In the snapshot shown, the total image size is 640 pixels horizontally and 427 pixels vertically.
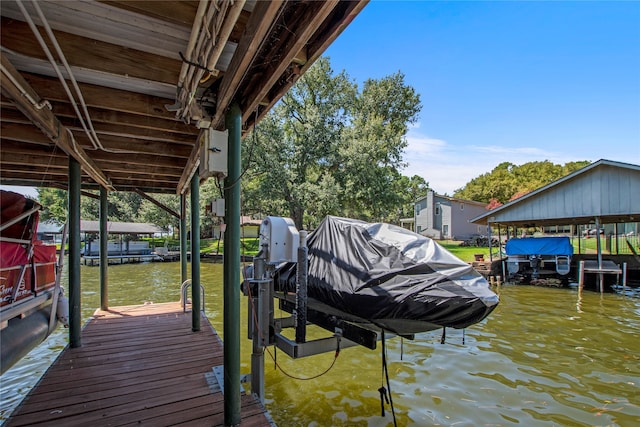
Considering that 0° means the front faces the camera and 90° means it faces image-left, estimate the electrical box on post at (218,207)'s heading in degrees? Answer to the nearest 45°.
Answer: approximately 90°

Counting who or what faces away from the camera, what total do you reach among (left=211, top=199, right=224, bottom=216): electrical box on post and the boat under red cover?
0

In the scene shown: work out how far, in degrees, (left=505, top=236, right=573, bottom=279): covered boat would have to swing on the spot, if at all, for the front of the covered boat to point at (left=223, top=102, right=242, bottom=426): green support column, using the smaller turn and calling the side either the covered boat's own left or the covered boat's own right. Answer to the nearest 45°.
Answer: approximately 180°

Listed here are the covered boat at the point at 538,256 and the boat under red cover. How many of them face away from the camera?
1

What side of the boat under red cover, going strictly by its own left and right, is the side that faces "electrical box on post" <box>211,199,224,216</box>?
left

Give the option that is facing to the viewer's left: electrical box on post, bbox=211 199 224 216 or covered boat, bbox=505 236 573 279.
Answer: the electrical box on post

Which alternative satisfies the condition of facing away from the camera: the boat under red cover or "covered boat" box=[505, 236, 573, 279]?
the covered boat

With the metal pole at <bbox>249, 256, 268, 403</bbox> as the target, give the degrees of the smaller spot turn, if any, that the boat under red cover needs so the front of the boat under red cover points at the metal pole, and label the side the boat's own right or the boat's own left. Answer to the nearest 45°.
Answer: approximately 90° to the boat's own left

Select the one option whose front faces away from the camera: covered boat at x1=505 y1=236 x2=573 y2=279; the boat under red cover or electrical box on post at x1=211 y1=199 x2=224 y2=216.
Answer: the covered boat

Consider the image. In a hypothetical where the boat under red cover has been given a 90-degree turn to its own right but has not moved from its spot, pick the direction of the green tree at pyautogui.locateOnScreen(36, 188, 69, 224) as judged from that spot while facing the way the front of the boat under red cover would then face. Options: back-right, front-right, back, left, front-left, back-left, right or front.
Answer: front-right

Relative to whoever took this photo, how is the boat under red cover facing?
facing the viewer and to the left of the viewer

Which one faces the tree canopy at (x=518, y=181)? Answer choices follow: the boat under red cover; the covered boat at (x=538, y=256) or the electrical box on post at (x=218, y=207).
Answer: the covered boat

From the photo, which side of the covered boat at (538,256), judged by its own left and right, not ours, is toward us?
back

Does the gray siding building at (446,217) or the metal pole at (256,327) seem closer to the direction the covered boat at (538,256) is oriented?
the gray siding building
